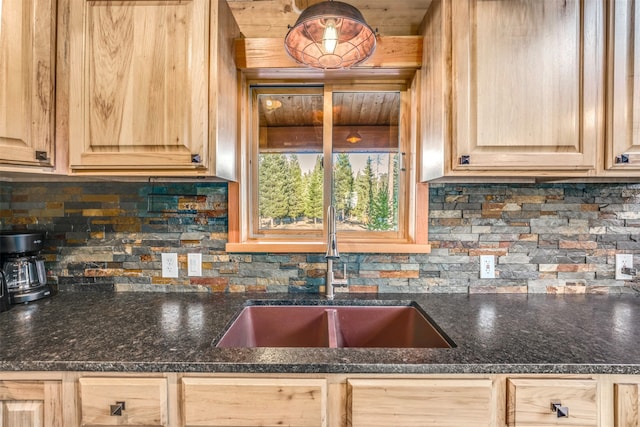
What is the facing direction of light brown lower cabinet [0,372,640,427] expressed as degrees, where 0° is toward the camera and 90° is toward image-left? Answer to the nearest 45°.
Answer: approximately 0°

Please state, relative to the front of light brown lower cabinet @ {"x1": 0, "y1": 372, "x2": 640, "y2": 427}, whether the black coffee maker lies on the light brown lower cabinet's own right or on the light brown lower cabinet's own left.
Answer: on the light brown lower cabinet's own right
